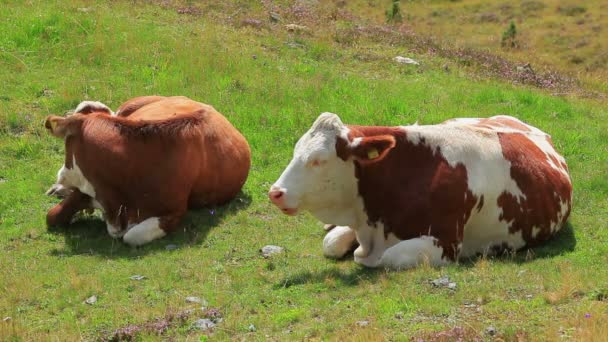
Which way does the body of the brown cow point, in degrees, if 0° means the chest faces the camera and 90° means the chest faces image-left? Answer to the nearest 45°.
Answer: approximately 45°

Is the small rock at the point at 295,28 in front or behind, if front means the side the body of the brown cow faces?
behind

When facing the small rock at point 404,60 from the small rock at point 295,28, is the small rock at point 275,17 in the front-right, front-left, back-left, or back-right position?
back-left

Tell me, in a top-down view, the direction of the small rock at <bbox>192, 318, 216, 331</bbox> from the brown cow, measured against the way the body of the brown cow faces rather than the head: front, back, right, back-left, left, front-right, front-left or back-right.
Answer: front-left

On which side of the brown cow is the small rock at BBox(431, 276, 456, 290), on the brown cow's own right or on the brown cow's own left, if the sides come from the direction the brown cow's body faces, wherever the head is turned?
on the brown cow's own left

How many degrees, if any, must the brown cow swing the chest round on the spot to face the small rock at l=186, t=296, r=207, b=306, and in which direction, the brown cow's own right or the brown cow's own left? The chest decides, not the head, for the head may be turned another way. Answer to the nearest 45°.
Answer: approximately 45° to the brown cow's own left

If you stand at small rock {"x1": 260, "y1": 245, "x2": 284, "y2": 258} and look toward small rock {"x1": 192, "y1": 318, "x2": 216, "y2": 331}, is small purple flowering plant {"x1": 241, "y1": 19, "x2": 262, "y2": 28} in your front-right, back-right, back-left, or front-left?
back-right
